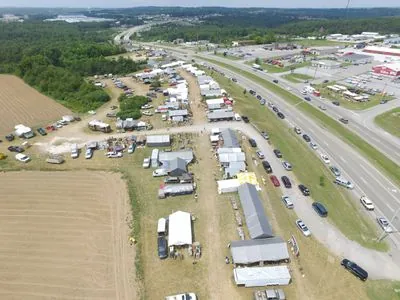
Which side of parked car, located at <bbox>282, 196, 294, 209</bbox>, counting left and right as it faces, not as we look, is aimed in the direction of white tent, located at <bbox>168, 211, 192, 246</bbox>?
right

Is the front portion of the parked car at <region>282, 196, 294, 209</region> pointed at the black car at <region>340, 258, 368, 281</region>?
yes

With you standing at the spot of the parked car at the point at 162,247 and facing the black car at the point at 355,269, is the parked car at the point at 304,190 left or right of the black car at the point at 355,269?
left

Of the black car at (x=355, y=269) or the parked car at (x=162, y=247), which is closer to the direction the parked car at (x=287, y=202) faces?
the black car

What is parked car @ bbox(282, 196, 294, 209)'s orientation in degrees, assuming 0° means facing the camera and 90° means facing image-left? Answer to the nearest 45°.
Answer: approximately 315°

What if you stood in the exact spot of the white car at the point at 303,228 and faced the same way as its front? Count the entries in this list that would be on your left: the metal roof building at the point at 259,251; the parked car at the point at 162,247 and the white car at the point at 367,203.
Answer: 1

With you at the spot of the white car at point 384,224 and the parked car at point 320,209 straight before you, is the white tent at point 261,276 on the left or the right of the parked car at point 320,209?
left

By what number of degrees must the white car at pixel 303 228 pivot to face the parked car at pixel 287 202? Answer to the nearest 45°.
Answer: approximately 180°

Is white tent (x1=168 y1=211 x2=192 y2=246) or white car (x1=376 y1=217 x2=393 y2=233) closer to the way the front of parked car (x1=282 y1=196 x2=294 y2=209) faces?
the white car

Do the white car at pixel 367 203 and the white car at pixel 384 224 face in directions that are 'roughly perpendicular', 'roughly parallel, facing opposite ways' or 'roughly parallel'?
roughly parallel

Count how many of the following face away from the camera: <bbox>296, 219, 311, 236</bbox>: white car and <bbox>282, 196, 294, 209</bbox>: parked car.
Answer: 0

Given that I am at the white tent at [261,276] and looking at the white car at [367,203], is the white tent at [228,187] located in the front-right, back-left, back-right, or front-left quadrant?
front-left

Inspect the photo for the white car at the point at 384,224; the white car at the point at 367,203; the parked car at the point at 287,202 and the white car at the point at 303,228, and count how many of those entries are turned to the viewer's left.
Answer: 0

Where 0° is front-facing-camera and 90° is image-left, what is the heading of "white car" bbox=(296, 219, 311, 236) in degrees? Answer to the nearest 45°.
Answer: approximately 315°

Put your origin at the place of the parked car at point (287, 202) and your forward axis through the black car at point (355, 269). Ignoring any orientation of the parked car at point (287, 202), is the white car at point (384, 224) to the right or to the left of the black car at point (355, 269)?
left
